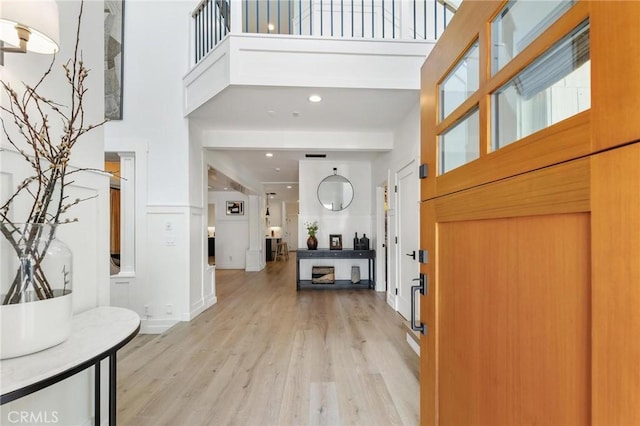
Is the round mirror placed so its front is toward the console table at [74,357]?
yes

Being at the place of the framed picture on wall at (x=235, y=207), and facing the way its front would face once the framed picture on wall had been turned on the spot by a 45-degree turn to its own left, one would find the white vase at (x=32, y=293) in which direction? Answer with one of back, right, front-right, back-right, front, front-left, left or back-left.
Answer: front-right

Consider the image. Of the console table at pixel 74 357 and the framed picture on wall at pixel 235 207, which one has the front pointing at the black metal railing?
the framed picture on wall

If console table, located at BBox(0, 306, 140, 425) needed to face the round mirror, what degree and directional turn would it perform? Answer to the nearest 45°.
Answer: approximately 90° to its left

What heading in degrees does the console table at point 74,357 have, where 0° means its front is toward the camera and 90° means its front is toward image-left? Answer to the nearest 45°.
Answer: approximately 315°

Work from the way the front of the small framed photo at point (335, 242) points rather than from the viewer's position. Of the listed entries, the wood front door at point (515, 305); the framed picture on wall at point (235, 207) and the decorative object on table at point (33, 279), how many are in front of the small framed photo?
2

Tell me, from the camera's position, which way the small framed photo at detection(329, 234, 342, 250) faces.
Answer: facing the viewer

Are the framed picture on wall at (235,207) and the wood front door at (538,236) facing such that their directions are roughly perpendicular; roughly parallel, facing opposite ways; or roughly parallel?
roughly perpendicular

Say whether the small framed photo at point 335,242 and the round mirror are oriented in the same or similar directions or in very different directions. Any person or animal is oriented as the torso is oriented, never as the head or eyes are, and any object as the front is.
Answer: same or similar directions

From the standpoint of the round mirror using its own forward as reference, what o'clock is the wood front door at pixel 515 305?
The wood front door is roughly at 12 o'clock from the round mirror.

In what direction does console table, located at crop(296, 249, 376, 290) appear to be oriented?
toward the camera

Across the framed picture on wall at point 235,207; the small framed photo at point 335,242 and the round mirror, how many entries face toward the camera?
3

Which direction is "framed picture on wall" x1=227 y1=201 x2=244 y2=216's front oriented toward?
toward the camera

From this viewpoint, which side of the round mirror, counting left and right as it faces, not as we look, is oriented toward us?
front

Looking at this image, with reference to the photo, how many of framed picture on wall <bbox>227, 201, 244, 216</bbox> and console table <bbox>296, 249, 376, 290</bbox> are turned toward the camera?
2
